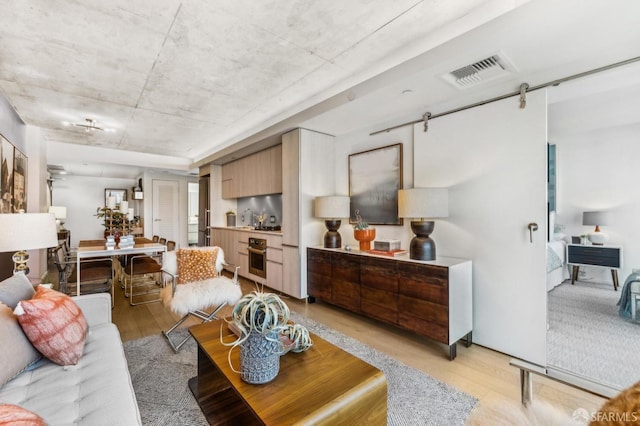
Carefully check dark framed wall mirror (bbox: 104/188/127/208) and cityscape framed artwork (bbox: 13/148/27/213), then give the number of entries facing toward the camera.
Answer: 1

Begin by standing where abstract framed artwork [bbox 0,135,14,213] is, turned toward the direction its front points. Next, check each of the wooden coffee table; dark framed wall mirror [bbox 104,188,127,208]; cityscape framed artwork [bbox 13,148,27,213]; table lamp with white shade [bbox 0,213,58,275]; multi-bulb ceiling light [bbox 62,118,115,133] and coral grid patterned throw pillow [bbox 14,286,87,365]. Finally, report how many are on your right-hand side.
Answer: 3

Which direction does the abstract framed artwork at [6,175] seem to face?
to the viewer's right

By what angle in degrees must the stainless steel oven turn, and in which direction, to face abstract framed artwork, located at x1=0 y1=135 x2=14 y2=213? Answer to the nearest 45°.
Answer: approximately 45° to its right

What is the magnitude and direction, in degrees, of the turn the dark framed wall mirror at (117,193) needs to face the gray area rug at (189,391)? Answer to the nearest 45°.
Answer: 0° — it already faces it

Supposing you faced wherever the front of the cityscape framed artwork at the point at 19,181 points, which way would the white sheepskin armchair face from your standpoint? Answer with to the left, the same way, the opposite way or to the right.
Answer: to the right

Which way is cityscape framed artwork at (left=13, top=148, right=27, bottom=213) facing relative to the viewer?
to the viewer's right

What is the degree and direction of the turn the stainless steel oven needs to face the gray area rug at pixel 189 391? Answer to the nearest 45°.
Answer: approximately 45° to its left

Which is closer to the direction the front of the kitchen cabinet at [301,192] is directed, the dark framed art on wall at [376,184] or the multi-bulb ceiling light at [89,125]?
the multi-bulb ceiling light

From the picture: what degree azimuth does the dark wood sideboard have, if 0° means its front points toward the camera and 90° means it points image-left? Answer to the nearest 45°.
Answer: approximately 45°
